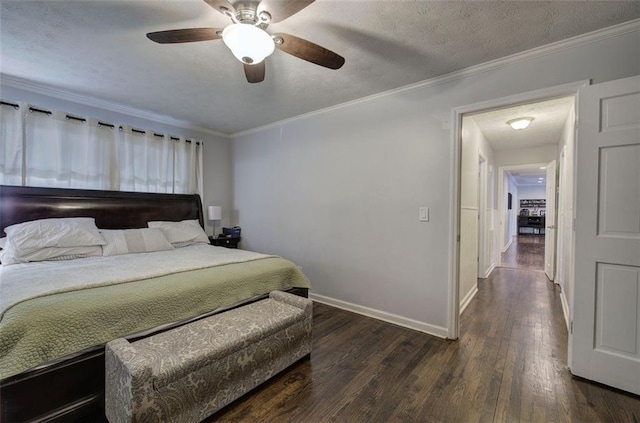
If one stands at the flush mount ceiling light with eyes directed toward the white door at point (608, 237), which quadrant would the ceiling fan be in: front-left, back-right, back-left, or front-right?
front-right

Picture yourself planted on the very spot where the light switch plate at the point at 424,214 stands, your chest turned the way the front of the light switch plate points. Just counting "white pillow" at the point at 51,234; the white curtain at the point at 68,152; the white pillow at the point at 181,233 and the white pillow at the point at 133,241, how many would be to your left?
0

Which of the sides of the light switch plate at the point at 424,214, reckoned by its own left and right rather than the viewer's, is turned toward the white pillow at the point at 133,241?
right

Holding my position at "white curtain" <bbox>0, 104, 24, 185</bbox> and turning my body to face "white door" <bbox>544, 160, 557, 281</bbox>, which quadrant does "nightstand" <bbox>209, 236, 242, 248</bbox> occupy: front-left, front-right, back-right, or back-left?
front-left

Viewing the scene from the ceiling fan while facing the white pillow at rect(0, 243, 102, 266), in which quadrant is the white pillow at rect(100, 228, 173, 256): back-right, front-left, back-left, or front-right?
front-right

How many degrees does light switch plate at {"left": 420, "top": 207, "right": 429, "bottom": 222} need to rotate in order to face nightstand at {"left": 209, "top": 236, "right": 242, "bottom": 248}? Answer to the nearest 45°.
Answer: approximately 90° to its right

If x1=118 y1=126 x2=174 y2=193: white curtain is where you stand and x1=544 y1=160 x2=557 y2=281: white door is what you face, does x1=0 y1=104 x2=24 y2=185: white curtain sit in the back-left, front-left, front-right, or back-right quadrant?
back-right

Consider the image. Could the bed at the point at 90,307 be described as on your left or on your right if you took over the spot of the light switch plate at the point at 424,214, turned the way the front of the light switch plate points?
on your right

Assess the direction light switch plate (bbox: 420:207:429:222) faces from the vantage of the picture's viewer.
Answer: facing the viewer

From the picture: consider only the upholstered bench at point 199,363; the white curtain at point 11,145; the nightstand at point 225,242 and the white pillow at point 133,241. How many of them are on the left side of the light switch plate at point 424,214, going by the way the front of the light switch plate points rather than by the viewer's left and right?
0

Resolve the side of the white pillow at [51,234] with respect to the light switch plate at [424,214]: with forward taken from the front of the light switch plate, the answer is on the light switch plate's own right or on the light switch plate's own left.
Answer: on the light switch plate's own right

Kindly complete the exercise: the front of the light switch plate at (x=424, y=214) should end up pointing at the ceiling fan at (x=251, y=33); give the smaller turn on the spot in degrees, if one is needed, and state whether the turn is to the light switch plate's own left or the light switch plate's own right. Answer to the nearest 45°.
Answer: approximately 45° to the light switch plate's own right

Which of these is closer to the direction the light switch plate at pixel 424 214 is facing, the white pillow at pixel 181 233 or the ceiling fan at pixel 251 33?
the ceiling fan

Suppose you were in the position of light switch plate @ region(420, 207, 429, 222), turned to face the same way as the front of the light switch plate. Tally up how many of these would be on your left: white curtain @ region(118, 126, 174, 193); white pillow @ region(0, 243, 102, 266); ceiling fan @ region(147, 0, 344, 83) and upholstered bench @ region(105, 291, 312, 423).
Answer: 0

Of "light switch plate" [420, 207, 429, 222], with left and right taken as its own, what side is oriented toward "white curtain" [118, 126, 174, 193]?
right

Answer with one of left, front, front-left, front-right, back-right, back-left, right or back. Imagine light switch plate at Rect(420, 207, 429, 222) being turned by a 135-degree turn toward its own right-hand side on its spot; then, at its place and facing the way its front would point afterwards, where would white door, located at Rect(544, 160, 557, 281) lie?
right

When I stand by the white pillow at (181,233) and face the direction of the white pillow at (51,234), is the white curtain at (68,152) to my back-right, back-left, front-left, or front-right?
front-right
